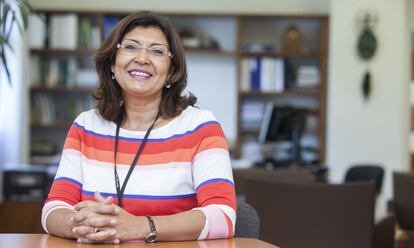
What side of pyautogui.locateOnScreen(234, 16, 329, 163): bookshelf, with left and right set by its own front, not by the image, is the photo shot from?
front

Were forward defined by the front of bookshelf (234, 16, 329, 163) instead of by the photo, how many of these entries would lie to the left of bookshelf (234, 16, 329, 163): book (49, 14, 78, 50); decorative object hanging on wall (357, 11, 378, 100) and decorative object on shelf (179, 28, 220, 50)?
1

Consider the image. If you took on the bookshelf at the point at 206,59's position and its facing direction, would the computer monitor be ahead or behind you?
ahead

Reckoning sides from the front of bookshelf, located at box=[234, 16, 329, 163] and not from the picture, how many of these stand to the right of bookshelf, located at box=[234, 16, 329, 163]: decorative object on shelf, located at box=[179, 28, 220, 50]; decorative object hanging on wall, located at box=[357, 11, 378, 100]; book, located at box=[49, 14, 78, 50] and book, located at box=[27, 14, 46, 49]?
3

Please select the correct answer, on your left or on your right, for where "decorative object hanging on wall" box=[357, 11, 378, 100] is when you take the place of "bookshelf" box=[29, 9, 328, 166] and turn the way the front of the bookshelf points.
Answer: on your left

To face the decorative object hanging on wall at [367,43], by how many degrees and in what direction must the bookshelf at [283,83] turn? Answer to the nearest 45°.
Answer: approximately 90° to its left

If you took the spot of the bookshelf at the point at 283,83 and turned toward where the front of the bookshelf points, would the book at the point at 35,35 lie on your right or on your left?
on your right

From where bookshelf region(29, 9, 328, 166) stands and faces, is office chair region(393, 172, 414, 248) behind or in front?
in front

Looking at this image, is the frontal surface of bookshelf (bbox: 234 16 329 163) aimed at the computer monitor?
yes

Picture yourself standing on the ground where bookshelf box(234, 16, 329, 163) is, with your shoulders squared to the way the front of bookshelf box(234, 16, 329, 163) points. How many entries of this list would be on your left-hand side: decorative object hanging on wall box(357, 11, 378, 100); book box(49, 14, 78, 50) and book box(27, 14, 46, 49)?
1

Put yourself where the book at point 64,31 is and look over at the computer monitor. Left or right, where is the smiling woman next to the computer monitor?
right

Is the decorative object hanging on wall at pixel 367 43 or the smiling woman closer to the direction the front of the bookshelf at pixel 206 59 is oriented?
the smiling woman
